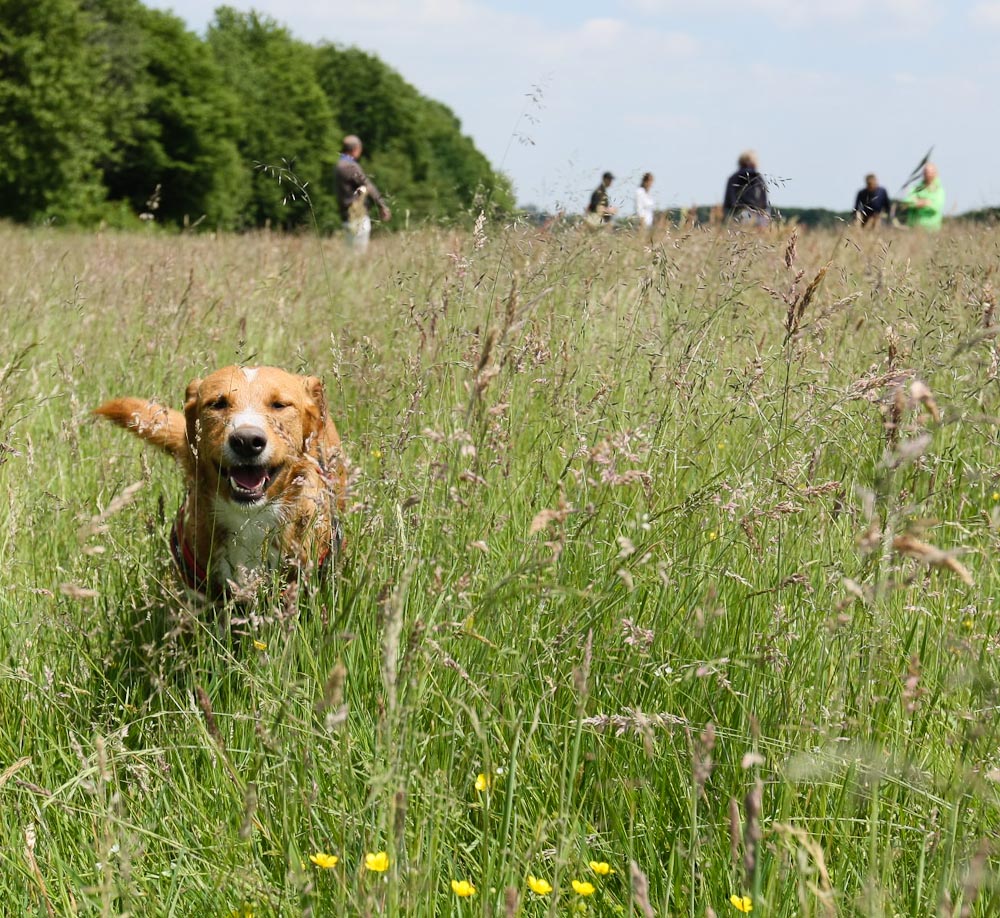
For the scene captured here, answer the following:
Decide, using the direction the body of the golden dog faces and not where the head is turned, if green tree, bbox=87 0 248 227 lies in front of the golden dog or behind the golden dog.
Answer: behind

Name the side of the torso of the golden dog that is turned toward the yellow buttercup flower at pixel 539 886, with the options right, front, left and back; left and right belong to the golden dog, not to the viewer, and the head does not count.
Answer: front

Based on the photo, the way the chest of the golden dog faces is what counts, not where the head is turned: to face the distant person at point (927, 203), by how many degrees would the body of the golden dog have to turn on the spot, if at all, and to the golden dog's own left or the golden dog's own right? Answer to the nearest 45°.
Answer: approximately 135° to the golden dog's own left

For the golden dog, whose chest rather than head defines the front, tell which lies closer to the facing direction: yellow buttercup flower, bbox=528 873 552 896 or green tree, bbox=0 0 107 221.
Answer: the yellow buttercup flower

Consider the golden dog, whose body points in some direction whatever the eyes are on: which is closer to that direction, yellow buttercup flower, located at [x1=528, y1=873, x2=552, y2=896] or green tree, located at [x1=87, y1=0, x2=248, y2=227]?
the yellow buttercup flower

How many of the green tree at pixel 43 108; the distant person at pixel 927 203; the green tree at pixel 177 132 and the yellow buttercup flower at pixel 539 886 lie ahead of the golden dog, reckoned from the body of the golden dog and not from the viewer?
1

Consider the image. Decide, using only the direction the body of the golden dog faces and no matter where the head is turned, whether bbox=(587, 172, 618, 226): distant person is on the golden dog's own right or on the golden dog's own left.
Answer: on the golden dog's own left

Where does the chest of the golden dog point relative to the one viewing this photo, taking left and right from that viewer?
facing the viewer

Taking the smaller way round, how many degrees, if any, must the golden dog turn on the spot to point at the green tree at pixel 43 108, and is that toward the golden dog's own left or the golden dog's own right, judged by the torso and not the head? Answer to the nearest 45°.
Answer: approximately 180°
